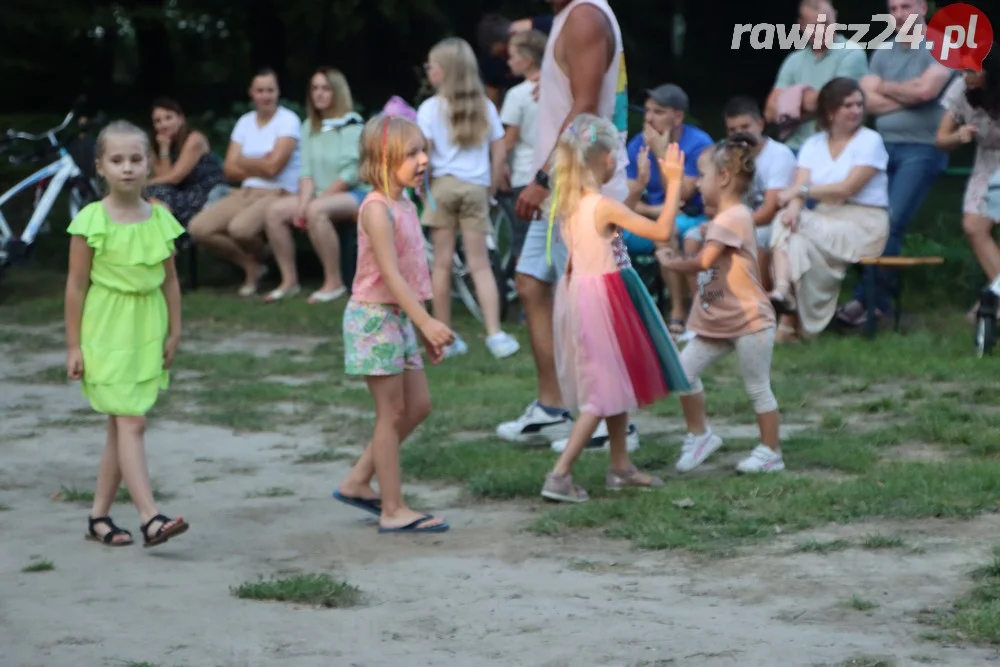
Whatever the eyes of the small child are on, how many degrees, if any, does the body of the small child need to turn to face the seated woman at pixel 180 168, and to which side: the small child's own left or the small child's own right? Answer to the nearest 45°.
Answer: approximately 45° to the small child's own right

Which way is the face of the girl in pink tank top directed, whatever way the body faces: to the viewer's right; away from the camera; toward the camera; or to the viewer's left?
to the viewer's right

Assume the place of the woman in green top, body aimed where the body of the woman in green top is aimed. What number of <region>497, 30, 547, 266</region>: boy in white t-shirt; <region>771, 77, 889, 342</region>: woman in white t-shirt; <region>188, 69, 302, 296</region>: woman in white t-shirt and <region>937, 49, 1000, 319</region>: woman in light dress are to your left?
3

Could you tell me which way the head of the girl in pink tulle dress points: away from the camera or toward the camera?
away from the camera

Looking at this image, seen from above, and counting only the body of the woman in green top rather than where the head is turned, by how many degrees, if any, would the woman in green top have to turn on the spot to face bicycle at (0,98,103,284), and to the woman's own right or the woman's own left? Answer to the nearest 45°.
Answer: approximately 45° to the woman's own right

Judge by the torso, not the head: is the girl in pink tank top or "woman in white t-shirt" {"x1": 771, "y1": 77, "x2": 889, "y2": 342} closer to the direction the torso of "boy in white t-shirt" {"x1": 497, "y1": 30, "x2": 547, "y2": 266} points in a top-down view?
the girl in pink tank top

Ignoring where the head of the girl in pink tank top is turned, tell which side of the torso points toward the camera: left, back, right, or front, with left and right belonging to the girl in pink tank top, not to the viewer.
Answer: right

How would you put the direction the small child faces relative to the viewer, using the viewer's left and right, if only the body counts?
facing to the left of the viewer

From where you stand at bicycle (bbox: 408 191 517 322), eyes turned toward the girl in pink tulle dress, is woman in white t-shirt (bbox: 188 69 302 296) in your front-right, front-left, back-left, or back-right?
back-right
